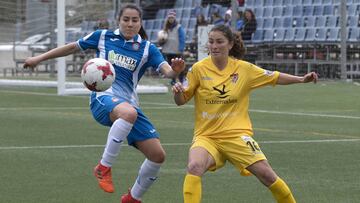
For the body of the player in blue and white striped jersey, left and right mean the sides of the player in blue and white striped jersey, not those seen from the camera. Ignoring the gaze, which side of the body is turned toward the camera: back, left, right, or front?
front

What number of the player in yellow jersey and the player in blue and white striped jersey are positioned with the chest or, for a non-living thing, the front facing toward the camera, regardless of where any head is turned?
2

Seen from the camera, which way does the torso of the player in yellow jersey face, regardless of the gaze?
toward the camera

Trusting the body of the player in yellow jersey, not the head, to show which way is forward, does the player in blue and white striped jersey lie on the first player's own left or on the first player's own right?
on the first player's own right

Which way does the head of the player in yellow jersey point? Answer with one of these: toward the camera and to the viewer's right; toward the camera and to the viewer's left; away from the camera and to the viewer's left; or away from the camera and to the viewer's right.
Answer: toward the camera and to the viewer's left
